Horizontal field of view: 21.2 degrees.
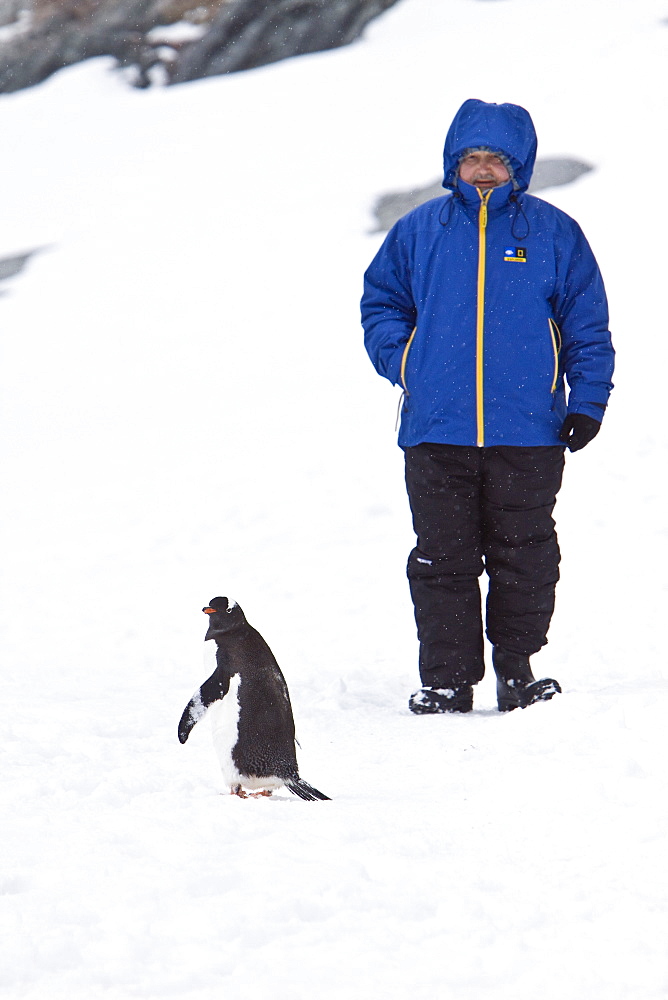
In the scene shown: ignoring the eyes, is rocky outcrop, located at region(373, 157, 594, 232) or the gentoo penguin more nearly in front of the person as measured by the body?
the gentoo penguin

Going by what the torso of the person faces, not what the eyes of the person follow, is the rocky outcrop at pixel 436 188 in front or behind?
behind

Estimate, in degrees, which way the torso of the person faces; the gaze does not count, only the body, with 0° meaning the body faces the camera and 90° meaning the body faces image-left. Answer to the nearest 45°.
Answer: approximately 0°

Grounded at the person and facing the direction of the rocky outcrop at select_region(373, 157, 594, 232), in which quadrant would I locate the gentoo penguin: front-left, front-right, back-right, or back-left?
back-left

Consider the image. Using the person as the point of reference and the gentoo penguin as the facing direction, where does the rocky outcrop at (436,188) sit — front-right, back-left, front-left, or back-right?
back-right

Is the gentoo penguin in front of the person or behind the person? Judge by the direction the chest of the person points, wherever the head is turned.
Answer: in front
